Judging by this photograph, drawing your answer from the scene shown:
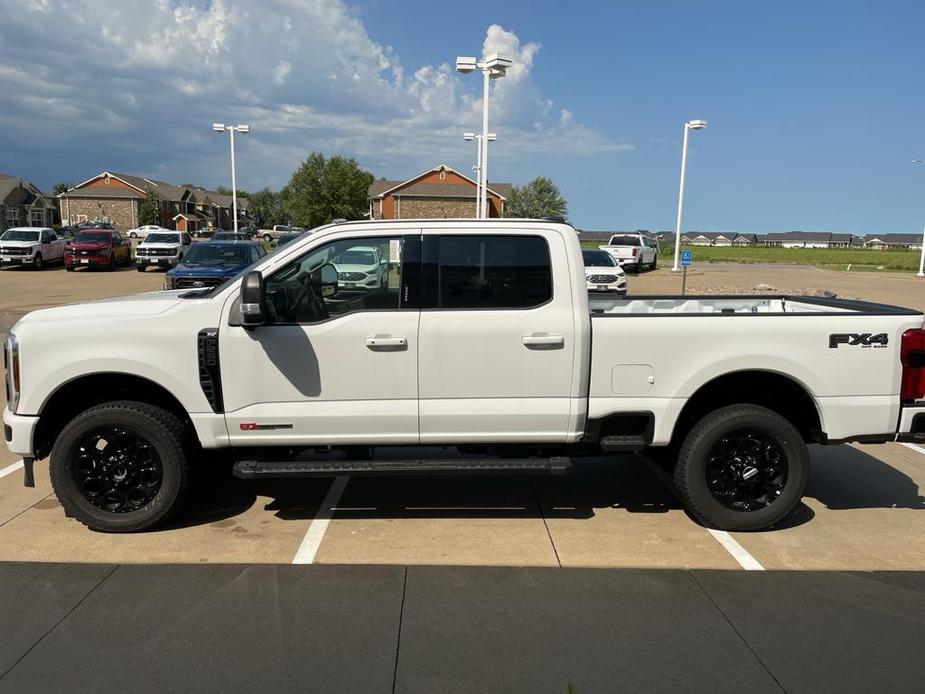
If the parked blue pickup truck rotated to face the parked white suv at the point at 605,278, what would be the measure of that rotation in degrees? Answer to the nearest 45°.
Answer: approximately 135° to its left

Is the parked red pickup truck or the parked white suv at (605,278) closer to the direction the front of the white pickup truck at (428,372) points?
the parked red pickup truck

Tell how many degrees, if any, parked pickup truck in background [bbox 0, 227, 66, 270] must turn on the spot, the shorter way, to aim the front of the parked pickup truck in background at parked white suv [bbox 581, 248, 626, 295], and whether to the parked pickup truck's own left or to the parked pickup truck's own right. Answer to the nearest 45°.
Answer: approximately 90° to the parked pickup truck's own left

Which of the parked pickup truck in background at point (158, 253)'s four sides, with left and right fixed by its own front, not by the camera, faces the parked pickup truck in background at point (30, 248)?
right

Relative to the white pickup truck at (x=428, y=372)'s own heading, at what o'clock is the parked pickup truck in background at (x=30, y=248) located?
The parked pickup truck in background is roughly at 2 o'clock from the white pickup truck.

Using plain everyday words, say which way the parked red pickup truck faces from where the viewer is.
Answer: facing the viewer and to the left of the viewer

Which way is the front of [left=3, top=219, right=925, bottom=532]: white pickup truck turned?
to the viewer's left

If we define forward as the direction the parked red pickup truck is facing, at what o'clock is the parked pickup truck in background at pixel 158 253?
The parked pickup truck in background is roughly at 8 o'clock from the parked red pickup truck.

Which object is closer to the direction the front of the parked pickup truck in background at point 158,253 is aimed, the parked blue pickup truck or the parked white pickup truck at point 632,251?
the parked blue pickup truck

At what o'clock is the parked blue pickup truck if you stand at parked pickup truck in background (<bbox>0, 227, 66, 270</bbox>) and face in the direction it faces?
The parked blue pickup truck is roughly at 10 o'clock from the parked pickup truck in background.

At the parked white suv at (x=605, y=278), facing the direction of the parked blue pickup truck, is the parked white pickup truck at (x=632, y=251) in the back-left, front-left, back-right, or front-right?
back-right

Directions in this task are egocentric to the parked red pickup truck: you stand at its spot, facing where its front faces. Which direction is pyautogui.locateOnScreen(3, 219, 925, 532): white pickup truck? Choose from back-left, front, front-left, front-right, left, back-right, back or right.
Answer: front-left

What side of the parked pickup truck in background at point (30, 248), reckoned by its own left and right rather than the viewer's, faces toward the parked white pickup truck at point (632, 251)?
left
